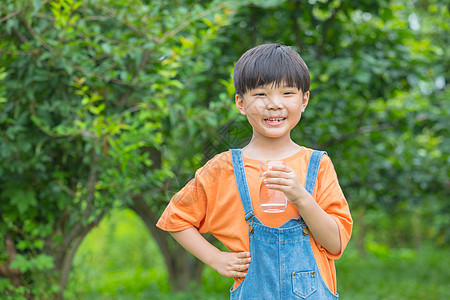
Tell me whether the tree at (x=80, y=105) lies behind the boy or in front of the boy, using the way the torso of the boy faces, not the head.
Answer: behind

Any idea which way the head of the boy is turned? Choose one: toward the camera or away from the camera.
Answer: toward the camera

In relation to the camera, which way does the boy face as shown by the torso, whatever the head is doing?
toward the camera
